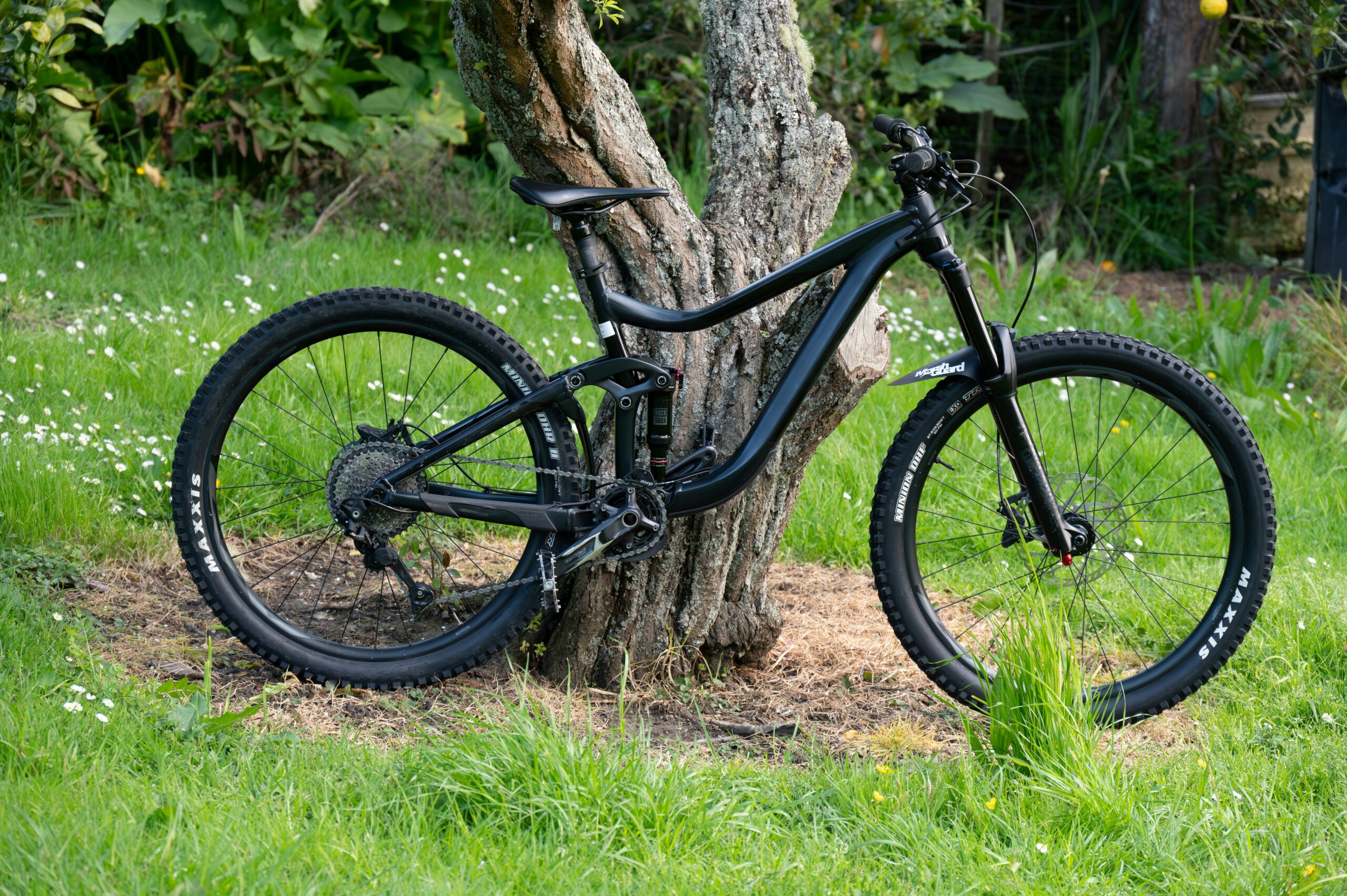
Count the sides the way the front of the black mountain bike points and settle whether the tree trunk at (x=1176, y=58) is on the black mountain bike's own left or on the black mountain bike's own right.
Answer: on the black mountain bike's own left

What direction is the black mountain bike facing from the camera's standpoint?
to the viewer's right

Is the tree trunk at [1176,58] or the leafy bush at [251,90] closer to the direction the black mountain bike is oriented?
the tree trunk

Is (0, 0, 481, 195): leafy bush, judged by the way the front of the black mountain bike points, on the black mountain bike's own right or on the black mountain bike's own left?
on the black mountain bike's own left
